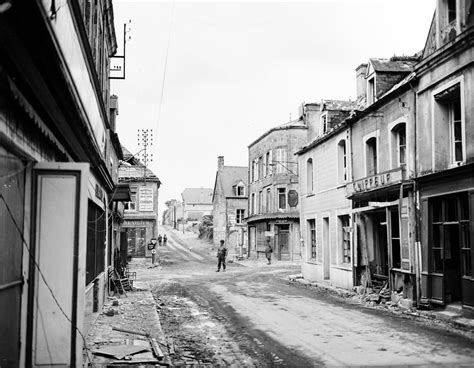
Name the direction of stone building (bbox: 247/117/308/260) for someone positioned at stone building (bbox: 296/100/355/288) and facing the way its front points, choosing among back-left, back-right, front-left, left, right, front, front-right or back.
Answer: back-right

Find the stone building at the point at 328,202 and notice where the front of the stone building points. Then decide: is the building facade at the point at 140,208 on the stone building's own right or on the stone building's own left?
on the stone building's own right

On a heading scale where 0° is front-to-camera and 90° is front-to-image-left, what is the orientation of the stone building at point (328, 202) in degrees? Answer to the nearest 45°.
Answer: approximately 45°

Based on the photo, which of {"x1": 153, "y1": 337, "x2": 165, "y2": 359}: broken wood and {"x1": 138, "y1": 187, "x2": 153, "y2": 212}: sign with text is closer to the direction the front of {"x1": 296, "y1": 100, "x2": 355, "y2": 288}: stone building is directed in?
the broken wood

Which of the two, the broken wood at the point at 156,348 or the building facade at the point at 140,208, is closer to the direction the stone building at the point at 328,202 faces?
the broken wood

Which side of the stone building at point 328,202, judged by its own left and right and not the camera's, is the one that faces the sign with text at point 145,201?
right
